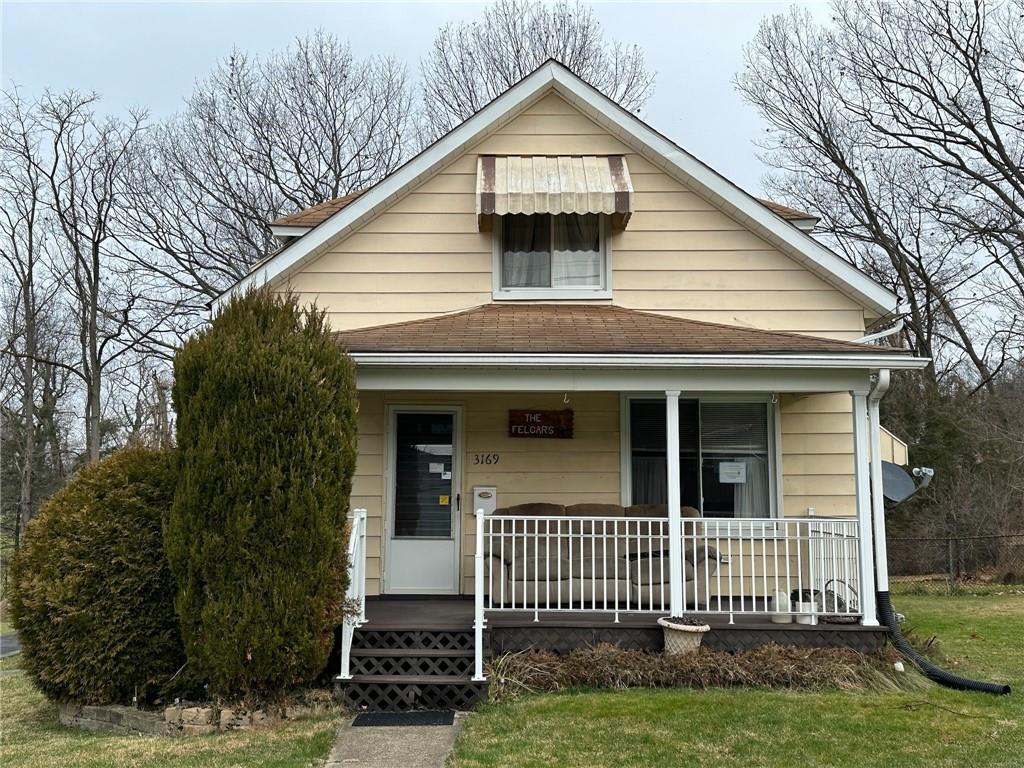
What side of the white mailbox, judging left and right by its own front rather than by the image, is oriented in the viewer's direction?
front

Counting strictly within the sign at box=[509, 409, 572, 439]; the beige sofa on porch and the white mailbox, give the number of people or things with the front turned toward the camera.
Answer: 3

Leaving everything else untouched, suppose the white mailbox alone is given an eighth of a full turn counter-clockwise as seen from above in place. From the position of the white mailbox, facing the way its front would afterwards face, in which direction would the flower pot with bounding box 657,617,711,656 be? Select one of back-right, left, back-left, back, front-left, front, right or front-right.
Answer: front

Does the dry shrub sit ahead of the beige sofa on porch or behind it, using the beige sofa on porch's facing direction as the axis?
ahead

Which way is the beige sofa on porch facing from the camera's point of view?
toward the camera

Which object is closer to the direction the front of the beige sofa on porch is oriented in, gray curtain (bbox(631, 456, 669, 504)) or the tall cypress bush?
the tall cypress bush

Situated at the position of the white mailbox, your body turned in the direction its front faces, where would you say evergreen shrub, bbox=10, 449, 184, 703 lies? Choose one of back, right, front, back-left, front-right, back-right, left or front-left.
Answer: front-right

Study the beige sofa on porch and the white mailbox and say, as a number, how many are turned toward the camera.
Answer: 2

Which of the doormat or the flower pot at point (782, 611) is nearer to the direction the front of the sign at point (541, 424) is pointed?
the doormat

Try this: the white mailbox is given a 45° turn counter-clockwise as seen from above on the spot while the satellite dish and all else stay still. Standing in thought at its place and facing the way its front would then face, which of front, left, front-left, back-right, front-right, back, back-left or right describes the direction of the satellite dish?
front-left

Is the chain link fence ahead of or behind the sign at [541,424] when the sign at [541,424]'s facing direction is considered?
behind

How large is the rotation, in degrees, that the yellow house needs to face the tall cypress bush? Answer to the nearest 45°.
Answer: approximately 45° to its right
